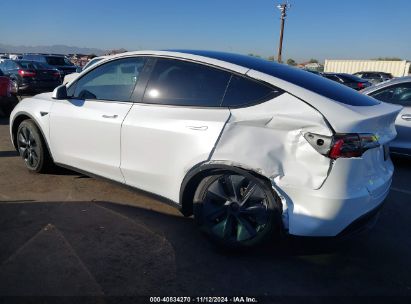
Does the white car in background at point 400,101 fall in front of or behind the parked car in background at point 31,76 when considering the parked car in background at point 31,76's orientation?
behind

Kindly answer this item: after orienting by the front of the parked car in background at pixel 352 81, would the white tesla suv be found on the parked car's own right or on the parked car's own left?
on the parked car's own left

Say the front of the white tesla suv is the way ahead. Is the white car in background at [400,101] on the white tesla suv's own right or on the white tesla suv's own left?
on the white tesla suv's own right

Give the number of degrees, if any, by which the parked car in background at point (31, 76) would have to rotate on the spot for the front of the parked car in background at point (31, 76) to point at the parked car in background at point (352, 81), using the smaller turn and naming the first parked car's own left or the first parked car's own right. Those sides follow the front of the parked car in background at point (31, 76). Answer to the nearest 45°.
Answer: approximately 135° to the first parked car's own right

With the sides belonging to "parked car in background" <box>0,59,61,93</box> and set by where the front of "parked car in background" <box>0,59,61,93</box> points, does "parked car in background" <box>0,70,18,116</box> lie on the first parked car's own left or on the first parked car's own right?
on the first parked car's own left

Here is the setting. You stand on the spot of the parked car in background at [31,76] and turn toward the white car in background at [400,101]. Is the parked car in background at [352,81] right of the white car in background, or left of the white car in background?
left

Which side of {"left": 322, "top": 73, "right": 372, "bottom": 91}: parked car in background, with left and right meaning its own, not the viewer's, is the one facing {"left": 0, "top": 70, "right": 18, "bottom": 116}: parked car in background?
left

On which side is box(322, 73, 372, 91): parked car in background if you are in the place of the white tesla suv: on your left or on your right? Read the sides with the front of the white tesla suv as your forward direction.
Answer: on your right

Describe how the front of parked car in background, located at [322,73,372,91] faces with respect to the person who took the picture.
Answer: facing away from the viewer and to the left of the viewer

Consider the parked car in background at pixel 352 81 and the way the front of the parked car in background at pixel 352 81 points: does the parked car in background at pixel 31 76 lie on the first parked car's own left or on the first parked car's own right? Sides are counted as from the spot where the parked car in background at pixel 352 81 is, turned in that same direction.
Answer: on the first parked car's own left

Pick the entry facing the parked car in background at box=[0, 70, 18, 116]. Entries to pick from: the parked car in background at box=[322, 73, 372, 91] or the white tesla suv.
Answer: the white tesla suv
